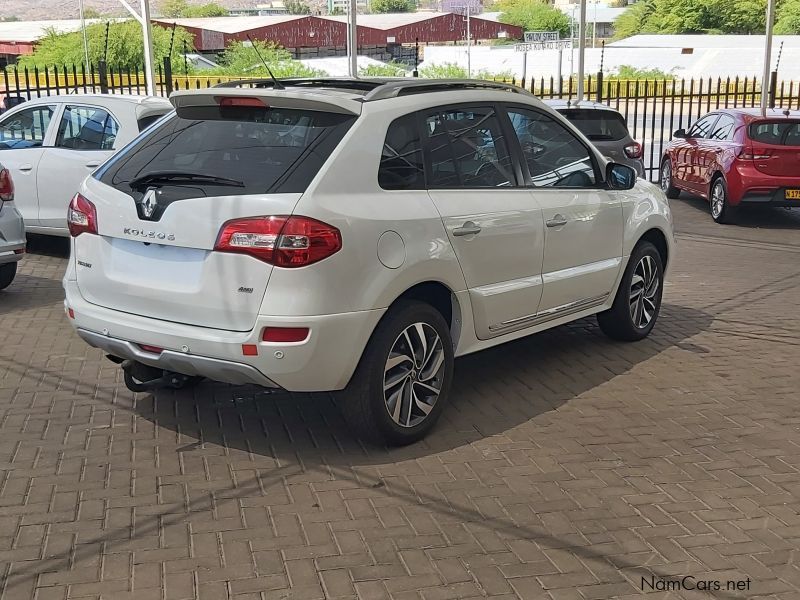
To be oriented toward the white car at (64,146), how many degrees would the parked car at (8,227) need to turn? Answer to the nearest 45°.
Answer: approximately 45° to its right

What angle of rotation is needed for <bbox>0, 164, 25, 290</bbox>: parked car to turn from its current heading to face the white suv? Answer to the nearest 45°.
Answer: approximately 135° to its left

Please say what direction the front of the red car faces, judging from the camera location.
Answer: facing away from the viewer and to the left of the viewer

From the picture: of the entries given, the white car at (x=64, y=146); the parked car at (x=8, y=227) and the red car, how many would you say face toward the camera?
0

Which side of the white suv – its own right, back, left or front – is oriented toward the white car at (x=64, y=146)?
left

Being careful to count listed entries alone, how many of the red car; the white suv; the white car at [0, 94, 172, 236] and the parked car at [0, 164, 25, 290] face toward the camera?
0

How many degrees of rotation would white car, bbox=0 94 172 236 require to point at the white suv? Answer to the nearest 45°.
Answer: approximately 135° to its left

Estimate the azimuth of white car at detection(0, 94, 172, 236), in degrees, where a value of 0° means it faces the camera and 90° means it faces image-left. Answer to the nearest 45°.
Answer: approximately 135°

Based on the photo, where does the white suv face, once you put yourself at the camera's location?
facing away from the viewer and to the right of the viewer

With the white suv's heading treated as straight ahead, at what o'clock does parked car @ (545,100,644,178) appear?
The parked car is roughly at 11 o'clock from the white suv.

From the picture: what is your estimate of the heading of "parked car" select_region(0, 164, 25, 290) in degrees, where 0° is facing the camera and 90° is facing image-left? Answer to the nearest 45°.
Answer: approximately 135°

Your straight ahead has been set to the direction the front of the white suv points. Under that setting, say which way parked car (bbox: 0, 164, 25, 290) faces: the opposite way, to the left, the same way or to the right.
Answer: to the left

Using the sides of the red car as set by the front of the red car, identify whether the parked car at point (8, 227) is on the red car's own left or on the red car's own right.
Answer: on the red car's own left

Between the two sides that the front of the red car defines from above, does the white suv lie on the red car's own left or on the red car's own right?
on the red car's own left

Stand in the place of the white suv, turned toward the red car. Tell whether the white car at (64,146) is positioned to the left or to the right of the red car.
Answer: left
